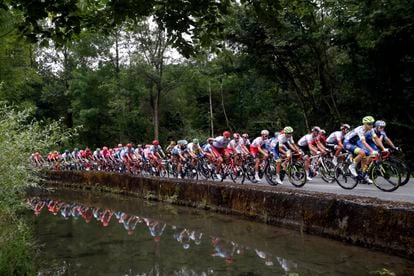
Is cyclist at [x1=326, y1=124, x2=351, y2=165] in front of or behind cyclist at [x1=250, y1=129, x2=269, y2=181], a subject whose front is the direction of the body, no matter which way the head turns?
in front

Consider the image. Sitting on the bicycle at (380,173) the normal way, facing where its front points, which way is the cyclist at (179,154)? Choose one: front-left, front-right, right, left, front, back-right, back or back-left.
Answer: back

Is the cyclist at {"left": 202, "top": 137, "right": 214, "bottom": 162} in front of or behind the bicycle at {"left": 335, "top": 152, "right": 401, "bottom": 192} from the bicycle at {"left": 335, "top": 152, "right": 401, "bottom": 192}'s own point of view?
behind

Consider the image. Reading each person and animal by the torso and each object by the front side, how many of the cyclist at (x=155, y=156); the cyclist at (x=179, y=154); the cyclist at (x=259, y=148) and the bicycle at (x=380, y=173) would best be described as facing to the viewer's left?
0

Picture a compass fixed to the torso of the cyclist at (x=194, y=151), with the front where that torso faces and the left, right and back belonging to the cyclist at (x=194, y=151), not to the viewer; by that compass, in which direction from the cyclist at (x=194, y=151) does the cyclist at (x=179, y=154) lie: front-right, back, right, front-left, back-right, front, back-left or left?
back

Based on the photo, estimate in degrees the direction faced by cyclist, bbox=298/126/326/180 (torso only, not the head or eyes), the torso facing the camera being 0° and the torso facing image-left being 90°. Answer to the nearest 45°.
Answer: approximately 315°

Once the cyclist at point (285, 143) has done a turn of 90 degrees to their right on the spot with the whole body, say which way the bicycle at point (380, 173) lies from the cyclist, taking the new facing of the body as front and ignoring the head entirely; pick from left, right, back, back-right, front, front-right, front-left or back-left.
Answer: left

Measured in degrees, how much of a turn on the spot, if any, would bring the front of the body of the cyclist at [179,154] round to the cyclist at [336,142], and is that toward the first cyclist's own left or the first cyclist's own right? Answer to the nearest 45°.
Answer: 0° — they already face them

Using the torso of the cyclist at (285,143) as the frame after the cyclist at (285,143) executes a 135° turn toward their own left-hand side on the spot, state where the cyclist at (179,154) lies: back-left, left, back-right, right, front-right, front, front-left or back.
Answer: front-left

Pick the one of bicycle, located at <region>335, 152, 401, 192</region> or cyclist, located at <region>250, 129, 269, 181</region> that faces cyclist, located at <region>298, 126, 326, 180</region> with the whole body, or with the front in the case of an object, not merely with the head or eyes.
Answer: cyclist, located at <region>250, 129, 269, 181</region>

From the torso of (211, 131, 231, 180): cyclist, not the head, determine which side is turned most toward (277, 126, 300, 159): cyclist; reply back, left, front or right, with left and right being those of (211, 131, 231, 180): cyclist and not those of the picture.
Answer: front

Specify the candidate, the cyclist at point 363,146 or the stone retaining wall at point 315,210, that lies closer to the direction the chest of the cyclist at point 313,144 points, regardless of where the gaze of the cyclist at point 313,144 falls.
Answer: the cyclist

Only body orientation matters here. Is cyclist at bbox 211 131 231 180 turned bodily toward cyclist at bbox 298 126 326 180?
yes

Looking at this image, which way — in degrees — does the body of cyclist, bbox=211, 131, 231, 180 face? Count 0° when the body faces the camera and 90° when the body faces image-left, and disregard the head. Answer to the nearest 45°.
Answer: approximately 315°

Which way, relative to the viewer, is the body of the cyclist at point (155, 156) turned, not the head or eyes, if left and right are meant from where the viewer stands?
facing the viewer and to the right of the viewer

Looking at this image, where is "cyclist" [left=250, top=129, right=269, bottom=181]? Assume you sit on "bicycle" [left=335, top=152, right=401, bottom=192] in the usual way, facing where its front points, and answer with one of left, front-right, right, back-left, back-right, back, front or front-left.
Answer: back
